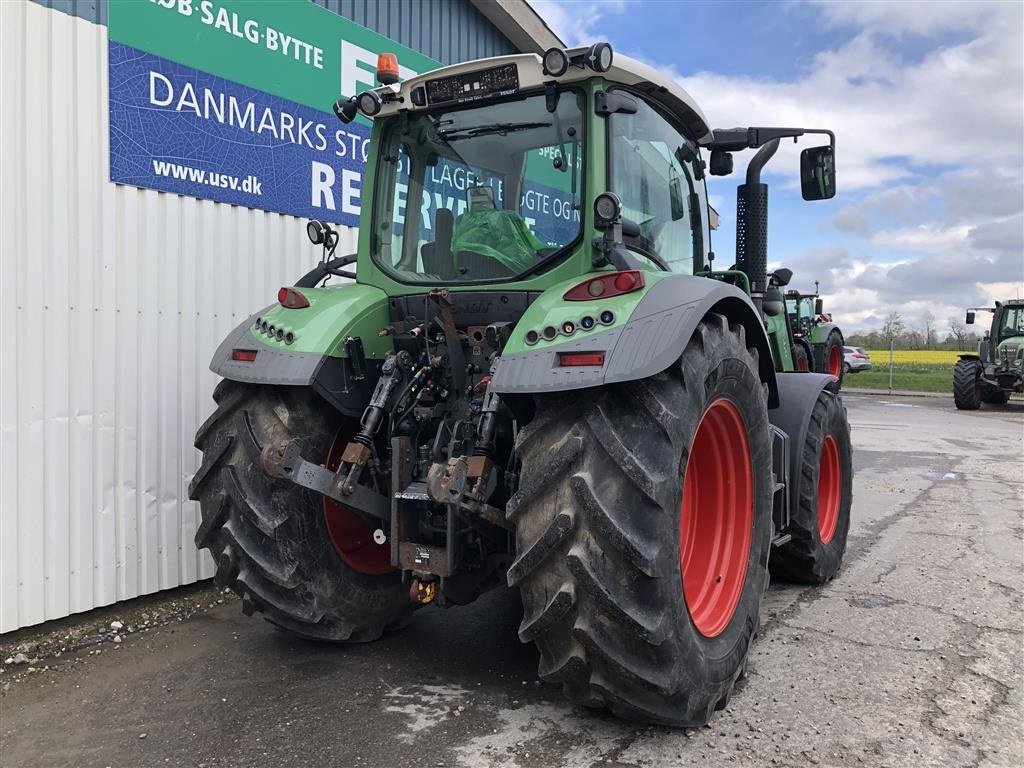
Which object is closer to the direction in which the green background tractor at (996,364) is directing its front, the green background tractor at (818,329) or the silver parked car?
the green background tractor

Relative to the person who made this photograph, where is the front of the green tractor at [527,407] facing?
facing away from the viewer and to the right of the viewer
